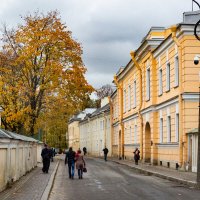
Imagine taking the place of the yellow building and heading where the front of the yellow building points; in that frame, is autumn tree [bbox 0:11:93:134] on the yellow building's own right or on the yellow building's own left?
on the yellow building's own right

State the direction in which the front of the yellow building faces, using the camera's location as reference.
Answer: facing the viewer and to the left of the viewer

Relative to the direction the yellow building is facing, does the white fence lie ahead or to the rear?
ahead
